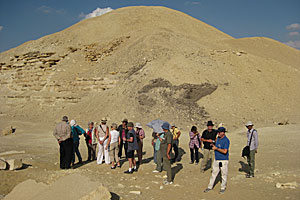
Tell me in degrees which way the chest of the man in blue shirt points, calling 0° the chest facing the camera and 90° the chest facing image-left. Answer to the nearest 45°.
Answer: approximately 45°

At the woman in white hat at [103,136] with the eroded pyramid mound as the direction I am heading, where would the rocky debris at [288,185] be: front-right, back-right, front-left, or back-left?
back-right

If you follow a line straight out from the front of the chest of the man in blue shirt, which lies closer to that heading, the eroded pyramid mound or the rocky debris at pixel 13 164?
the rocky debris

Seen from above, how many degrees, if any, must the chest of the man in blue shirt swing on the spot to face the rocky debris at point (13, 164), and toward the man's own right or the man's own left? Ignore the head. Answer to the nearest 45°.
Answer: approximately 45° to the man's own right

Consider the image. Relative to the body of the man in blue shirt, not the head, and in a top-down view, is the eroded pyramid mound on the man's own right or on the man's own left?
on the man's own right

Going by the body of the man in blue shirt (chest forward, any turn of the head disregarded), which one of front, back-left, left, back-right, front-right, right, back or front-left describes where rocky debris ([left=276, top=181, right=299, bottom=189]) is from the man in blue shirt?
back-left

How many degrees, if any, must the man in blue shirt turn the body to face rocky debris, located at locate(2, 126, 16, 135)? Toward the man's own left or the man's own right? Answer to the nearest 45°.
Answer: approximately 90° to the man's own right
